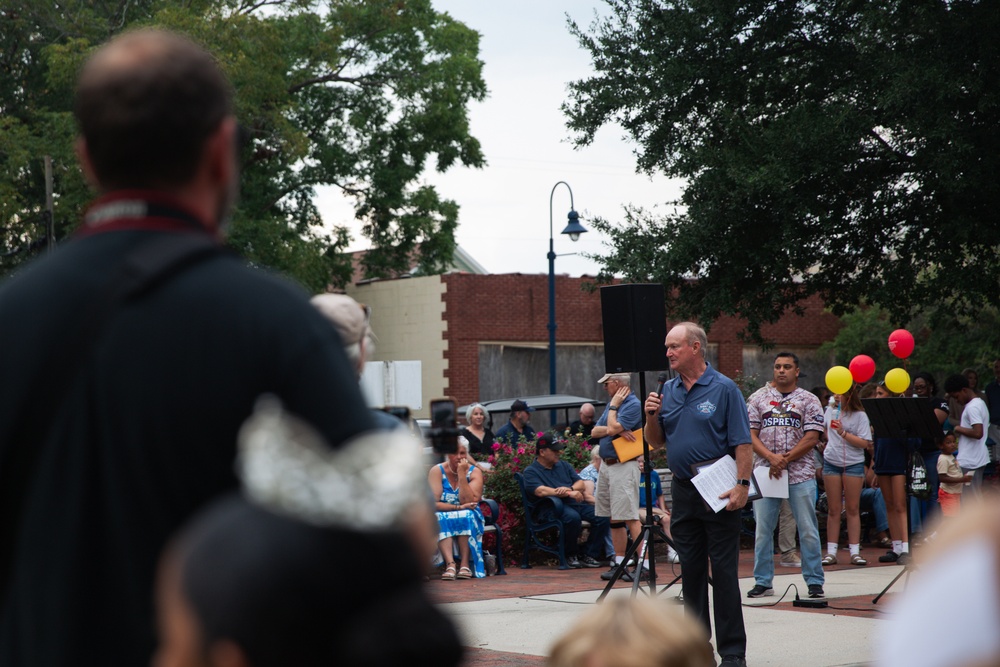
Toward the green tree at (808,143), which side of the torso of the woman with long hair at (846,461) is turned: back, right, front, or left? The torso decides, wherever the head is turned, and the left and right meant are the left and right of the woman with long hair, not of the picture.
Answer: back

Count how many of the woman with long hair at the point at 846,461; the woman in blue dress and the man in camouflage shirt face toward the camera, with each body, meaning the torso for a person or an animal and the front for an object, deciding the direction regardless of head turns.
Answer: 3

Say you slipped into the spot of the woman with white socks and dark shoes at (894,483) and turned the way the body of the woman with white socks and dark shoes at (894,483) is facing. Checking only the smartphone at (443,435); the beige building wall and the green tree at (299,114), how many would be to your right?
2

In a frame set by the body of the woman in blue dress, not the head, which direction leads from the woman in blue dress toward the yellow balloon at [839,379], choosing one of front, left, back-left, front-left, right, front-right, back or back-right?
left

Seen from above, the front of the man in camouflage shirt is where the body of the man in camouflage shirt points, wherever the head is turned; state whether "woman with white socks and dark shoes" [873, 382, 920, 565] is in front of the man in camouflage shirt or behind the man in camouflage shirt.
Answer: behind

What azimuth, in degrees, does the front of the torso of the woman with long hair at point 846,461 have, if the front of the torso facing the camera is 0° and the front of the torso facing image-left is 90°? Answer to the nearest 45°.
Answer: approximately 0°

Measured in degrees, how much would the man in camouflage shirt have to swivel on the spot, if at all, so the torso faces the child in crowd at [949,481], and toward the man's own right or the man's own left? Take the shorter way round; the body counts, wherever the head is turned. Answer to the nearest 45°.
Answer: approximately 135° to the man's own left
